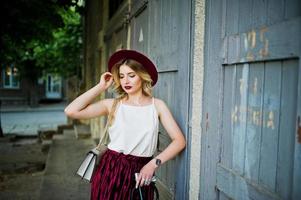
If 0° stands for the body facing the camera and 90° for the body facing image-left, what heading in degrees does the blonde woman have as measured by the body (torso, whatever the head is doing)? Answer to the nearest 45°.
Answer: approximately 0°
